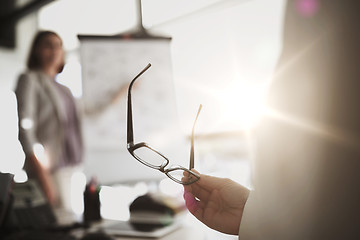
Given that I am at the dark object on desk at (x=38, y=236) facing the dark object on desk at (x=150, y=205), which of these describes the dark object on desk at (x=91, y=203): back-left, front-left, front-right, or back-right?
front-left

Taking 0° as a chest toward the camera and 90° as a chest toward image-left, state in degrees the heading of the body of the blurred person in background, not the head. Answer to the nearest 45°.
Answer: approximately 315°

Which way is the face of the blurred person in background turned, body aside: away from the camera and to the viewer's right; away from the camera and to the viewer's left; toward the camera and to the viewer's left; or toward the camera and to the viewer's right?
toward the camera and to the viewer's right

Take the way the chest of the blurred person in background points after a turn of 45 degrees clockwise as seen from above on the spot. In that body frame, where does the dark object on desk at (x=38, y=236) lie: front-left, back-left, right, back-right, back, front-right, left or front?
front

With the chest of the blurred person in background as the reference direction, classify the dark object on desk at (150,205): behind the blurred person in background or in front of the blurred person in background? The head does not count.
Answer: in front

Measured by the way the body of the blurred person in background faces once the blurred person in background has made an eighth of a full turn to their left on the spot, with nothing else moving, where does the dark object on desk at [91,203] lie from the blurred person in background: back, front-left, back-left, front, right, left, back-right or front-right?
right

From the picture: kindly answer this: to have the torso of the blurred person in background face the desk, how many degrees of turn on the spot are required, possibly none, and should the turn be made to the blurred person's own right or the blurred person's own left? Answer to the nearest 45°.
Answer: approximately 45° to the blurred person's own right

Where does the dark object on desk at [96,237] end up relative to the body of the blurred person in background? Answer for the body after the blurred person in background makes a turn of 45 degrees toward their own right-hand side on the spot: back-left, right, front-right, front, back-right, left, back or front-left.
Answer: front

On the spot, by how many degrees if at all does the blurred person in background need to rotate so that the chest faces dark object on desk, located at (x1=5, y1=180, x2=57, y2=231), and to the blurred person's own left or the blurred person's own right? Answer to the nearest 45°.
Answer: approximately 45° to the blurred person's own right
